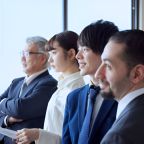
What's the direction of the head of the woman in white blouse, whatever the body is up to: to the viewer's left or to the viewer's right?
to the viewer's left

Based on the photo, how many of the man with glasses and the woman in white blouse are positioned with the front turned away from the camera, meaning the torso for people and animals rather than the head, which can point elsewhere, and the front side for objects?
0

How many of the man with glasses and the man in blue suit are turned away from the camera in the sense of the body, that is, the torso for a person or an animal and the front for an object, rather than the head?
0

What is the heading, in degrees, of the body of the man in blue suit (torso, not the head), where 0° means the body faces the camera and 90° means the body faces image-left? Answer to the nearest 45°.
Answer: approximately 45°

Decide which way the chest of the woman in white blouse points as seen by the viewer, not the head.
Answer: to the viewer's left

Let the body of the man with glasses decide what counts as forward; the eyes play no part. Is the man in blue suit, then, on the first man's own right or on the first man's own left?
on the first man's own left

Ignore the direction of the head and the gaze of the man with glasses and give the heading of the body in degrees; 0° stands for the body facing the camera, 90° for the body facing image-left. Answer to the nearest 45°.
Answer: approximately 45°

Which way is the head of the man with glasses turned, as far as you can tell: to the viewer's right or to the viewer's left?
to the viewer's left
